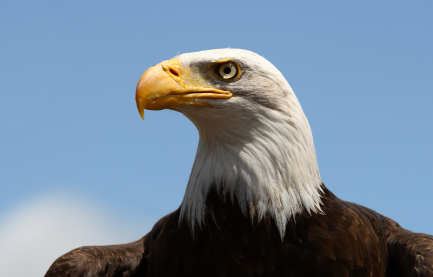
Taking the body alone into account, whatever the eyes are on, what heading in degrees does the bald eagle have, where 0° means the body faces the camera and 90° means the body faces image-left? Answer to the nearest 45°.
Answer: approximately 45°
